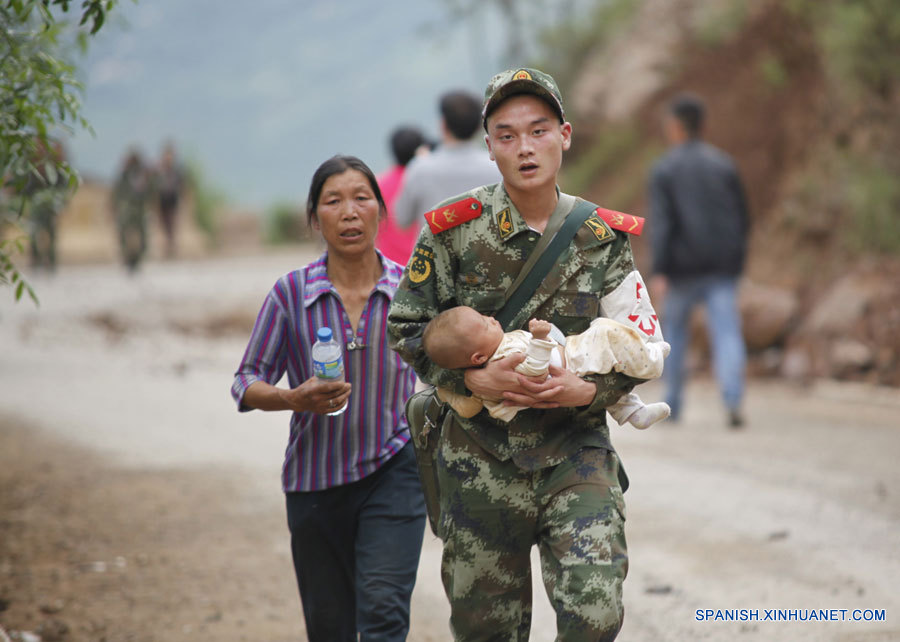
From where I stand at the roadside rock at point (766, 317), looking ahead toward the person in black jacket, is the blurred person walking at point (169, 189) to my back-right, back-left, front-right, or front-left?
back-right

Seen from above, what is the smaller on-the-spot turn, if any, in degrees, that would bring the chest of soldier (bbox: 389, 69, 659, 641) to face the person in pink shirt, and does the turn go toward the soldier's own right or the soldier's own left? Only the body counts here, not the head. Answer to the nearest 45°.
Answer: approximately 180°

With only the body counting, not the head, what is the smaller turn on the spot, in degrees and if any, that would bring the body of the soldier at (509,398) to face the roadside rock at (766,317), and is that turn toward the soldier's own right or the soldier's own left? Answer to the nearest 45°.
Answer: approximately 180°

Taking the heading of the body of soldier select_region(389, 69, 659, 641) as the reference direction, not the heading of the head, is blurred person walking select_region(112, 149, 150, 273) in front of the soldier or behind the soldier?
behind

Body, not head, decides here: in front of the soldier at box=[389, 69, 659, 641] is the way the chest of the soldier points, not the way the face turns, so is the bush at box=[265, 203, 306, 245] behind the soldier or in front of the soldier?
behind

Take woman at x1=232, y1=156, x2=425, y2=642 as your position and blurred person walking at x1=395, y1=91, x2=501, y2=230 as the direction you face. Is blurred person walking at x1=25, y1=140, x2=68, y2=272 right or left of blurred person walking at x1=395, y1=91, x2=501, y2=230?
left

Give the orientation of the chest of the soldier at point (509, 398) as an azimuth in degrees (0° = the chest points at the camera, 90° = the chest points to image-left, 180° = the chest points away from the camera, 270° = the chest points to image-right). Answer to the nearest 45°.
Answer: approximately 0°

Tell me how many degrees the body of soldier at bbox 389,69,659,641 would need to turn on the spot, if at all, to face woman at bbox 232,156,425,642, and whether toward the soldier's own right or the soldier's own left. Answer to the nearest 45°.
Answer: approximately 135° to the soldier's own right

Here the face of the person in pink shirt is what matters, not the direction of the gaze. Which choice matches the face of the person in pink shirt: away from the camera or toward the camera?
away from the camera

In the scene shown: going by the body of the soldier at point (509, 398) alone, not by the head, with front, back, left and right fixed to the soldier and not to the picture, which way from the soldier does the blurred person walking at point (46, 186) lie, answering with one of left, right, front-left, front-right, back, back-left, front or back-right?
back-right

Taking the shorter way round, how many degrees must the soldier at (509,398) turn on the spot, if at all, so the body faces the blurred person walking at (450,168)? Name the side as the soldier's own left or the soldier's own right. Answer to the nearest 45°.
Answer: approximately 180°

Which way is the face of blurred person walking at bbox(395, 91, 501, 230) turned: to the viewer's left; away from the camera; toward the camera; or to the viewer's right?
away from the camera

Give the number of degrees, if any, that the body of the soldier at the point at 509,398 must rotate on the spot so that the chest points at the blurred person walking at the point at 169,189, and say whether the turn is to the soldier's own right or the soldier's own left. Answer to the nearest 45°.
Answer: approximately 180°
